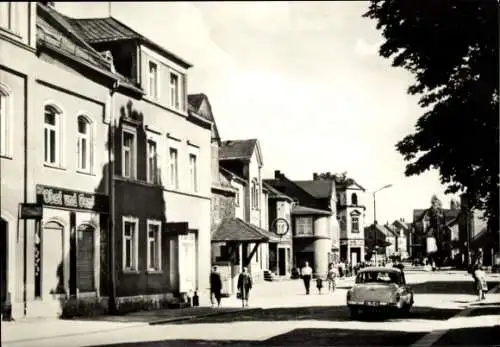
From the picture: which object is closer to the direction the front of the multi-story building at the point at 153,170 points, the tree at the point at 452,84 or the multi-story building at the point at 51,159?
the tree

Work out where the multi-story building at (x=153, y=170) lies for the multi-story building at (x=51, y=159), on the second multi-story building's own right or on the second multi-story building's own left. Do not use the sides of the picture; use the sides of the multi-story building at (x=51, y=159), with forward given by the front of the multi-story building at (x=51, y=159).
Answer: on the second multi-story building's own left

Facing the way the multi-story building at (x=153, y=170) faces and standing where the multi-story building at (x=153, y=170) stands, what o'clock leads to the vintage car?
The vintage car is roughly at 12 o'clock from the multi-story building.

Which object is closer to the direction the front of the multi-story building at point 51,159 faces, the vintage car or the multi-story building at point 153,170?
the vintage car

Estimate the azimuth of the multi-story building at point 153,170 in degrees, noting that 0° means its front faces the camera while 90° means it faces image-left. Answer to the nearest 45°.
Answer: approximately 315°

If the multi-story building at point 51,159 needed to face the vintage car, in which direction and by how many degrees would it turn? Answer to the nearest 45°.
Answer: approximately 45° to its left

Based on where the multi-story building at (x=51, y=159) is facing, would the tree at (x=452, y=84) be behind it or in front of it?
in front

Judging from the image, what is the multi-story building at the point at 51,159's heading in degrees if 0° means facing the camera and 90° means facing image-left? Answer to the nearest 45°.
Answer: approximately 315°

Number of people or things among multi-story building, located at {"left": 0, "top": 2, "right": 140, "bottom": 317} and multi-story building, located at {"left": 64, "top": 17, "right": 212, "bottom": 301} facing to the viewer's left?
0

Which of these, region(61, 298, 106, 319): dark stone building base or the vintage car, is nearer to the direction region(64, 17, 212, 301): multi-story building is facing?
the vintage car
